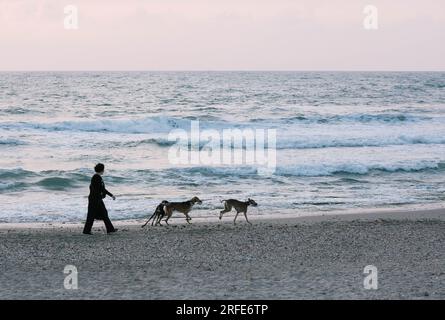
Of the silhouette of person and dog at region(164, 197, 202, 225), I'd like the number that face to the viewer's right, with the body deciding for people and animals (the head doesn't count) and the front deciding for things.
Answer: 2

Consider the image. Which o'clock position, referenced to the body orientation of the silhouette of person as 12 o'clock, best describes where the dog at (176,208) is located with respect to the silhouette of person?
The dog is roughly at 11 o'clock from the silhouette of person.

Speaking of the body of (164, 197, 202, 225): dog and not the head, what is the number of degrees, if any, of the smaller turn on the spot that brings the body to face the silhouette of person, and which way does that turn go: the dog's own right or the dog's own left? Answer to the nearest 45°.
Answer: approximately 135° to the dog's own right

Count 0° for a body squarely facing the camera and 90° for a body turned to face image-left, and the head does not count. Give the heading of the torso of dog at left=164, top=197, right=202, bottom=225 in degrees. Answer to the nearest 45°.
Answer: approximately 270°

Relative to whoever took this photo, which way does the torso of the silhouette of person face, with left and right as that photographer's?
facing to the right of the viewer
